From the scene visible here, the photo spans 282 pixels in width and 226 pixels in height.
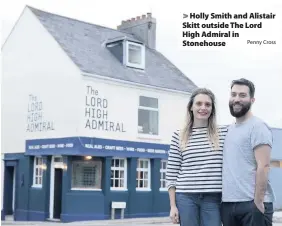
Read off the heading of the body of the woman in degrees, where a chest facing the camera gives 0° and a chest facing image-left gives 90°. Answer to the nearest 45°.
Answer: approximately 0°

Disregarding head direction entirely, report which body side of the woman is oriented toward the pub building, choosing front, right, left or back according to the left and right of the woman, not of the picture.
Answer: back

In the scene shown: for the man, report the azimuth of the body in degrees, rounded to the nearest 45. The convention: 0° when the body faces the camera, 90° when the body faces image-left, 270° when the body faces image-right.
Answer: approximately 45°

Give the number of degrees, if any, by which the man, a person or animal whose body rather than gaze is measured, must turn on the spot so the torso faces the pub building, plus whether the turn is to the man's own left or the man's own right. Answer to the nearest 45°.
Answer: approximately 135° to the man's own right
